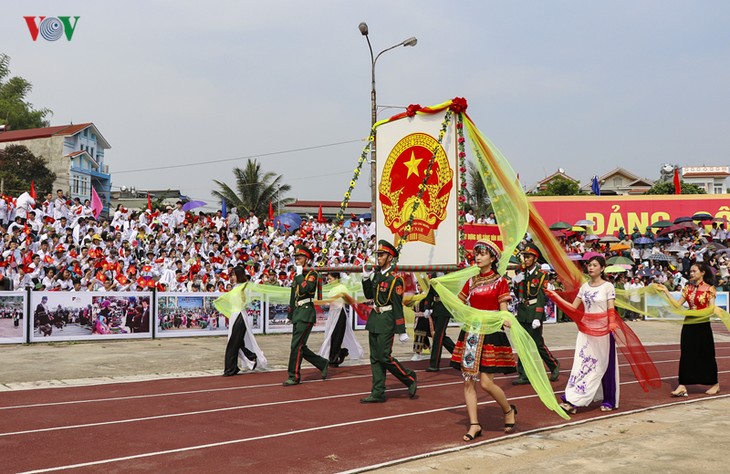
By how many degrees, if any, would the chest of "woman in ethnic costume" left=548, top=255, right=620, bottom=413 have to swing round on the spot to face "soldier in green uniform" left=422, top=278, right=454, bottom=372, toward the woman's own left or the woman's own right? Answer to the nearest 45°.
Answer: approximately 90° to the woman's own right

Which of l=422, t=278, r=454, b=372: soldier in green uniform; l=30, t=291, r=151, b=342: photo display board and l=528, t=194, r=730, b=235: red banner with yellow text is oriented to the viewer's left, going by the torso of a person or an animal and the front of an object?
the soldier in green uniform

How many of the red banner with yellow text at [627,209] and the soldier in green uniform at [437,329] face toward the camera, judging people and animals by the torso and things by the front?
1

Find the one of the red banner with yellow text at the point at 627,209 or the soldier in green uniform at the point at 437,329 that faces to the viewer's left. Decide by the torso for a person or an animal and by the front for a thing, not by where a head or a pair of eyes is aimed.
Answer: the soldier in green uniform

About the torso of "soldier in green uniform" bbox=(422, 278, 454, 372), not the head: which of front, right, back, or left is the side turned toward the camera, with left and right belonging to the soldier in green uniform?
left

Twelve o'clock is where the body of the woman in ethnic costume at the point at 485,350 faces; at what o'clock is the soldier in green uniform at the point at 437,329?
The soldier in green uniform is roughly at 4 o'clock from the woman in ethnic costume.

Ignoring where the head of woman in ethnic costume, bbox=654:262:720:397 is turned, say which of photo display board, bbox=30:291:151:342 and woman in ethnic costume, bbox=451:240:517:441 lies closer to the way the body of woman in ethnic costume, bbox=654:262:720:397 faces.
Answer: the woman in ethnic costume

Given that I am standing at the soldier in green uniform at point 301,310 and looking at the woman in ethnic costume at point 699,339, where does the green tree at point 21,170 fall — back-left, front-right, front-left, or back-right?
back-left
